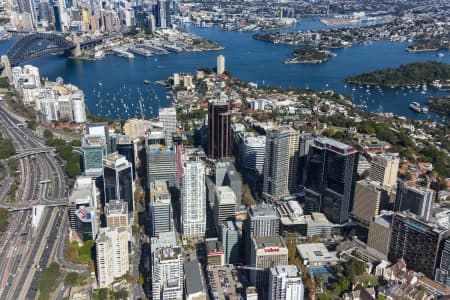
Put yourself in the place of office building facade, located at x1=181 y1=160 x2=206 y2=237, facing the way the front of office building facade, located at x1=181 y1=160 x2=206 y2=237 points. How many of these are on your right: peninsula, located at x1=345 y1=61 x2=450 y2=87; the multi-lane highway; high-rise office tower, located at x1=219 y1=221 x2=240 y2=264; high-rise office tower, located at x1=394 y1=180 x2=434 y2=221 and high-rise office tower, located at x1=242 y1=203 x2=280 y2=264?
1

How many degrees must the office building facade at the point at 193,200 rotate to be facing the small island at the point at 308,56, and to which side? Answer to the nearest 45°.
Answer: approximately 180°

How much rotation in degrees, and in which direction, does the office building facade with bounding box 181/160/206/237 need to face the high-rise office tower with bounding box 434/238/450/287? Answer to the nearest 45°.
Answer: approximately 45° to its left

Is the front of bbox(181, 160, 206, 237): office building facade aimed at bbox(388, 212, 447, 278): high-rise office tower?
no

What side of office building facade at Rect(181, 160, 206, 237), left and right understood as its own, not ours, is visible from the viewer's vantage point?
front

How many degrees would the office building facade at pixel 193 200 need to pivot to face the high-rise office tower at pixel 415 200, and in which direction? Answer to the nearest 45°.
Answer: approximately 90° to its left

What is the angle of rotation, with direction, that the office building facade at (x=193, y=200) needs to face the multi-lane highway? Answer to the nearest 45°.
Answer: approximately 90° to its right

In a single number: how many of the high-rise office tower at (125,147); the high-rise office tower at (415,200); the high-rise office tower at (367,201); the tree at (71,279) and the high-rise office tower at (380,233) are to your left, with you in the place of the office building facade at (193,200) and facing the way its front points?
3

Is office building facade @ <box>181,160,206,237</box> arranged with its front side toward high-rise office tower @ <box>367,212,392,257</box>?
no

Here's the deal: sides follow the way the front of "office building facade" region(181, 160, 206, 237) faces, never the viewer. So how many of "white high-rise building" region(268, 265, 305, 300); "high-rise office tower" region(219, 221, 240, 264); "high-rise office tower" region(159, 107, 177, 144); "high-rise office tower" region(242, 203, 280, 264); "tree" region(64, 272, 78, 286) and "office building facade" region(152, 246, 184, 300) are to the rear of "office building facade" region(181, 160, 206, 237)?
1

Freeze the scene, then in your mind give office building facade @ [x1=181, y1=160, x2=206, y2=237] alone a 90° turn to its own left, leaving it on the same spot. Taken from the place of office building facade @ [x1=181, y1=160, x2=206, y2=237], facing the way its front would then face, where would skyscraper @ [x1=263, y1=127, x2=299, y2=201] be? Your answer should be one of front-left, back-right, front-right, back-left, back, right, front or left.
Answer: front-left

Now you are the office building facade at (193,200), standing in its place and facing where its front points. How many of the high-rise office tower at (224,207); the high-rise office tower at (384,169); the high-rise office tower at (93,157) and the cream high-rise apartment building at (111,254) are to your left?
2

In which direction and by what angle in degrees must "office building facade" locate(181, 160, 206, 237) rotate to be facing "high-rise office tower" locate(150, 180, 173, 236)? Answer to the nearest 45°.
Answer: approximately 45° to its right

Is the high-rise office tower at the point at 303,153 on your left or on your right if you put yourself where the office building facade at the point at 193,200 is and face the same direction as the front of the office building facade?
on your left

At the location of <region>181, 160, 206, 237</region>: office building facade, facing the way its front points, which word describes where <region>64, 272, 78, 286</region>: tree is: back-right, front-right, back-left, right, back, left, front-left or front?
front-right

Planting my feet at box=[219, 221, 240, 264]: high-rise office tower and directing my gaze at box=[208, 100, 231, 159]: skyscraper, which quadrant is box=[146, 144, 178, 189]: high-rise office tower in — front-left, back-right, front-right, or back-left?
front-left

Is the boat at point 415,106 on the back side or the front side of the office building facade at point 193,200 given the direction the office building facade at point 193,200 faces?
on the back side

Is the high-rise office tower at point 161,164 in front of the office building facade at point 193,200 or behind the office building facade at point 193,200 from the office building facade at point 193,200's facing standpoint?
behind

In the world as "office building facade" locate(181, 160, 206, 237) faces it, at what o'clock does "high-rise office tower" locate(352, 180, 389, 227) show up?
The high-rise office tower is roughly at 9 o'clock from the office building facade.

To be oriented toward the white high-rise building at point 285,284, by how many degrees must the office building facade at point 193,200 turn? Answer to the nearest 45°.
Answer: approximately 45° to its left

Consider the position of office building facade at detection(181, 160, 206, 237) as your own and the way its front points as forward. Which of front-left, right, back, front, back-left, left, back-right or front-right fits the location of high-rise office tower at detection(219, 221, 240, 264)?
front-left

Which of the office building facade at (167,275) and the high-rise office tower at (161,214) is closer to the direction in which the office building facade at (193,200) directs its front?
the office building facade

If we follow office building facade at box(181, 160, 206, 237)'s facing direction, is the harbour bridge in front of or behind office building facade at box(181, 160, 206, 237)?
behind

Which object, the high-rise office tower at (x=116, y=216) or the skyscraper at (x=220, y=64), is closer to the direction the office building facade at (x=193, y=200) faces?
the high-rise office tower
